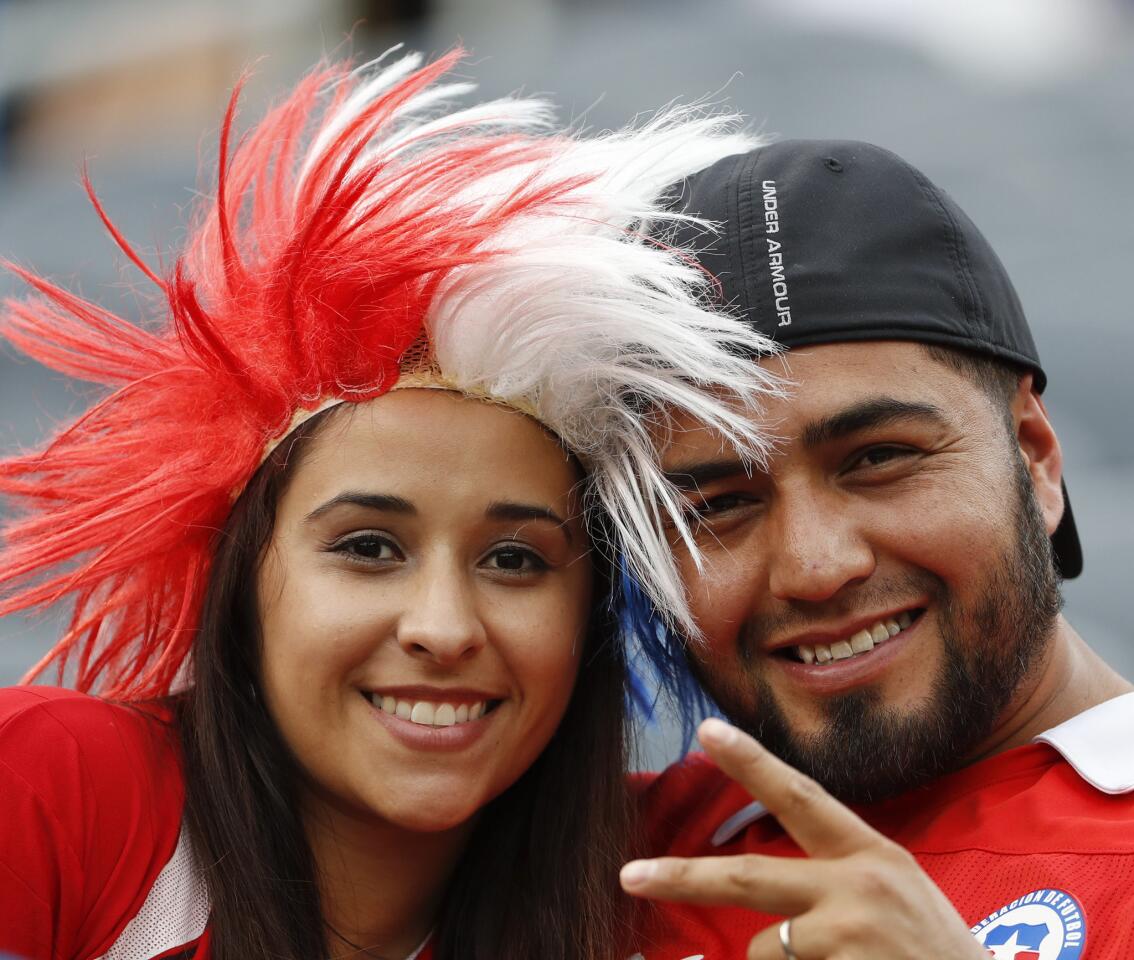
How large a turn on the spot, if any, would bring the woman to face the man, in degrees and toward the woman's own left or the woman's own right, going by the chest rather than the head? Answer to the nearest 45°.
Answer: approximately 90° to the woman's own left

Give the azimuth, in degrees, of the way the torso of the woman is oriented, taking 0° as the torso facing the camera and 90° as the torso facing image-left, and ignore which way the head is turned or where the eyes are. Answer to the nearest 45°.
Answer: approximately 0°
